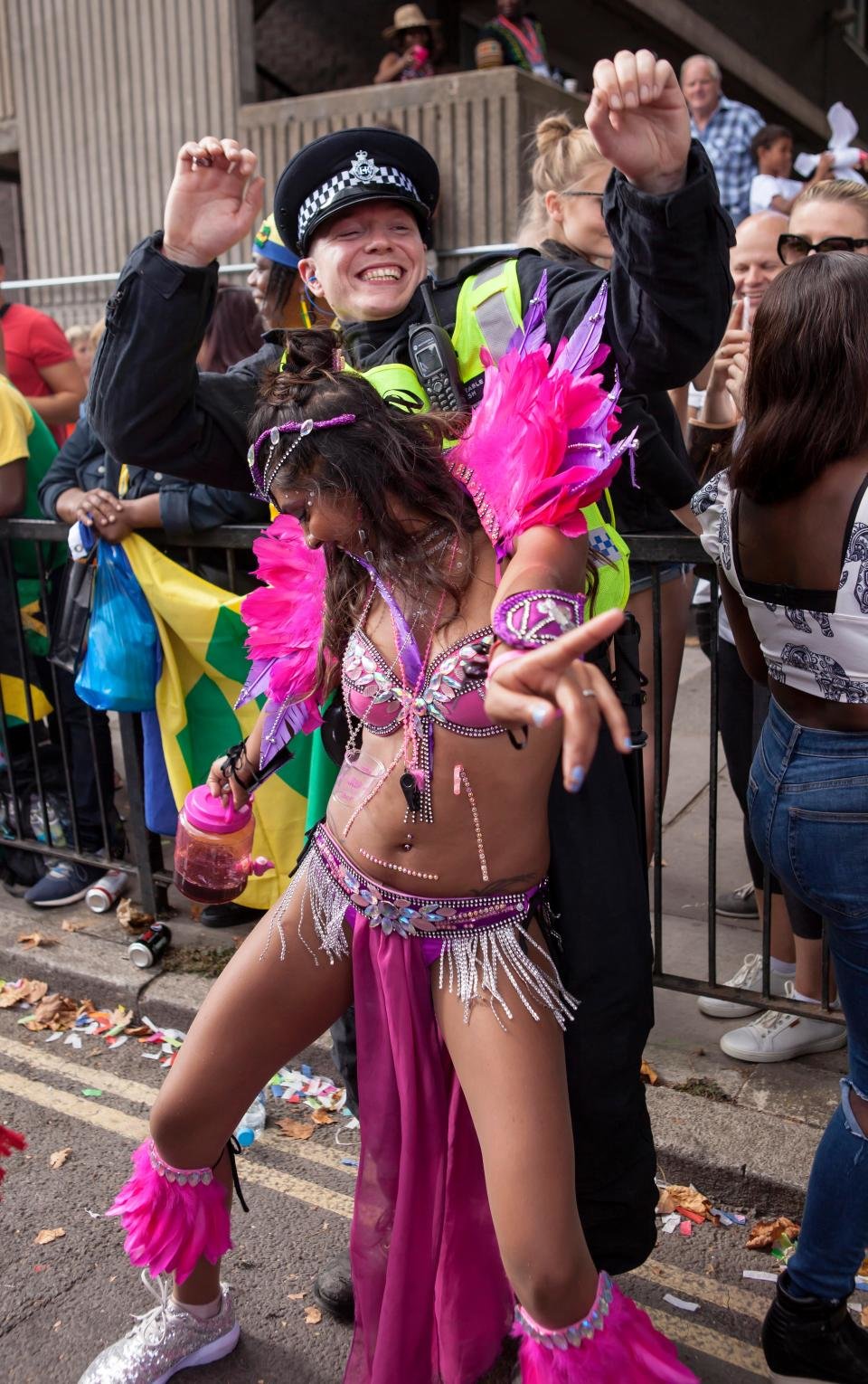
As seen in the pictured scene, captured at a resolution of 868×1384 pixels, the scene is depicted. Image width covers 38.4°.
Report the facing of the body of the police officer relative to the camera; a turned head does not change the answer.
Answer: toward the camera

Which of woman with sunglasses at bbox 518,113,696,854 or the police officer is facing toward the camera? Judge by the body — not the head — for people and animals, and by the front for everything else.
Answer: the police officer

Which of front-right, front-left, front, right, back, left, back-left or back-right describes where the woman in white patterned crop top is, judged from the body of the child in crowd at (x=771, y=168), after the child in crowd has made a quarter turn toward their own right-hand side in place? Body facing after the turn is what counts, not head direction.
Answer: front-left

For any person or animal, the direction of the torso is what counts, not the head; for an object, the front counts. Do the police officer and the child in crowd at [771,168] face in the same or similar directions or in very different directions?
same or similar directions

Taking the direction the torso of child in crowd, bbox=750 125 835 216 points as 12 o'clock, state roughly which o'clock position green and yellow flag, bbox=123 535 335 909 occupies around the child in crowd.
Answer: The green and yellow flag is roughly at 2 o'clock from the child in crowd.

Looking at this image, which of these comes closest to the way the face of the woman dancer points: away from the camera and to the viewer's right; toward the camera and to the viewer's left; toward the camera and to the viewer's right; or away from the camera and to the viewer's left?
toward the camera and to the viewer's left

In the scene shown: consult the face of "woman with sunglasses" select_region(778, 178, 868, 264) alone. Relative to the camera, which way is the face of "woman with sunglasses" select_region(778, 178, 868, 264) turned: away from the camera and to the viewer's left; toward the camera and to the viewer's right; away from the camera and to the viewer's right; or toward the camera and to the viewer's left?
toward the camera and to the viewer's left

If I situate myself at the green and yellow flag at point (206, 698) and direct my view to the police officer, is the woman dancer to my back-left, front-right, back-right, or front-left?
front-right
